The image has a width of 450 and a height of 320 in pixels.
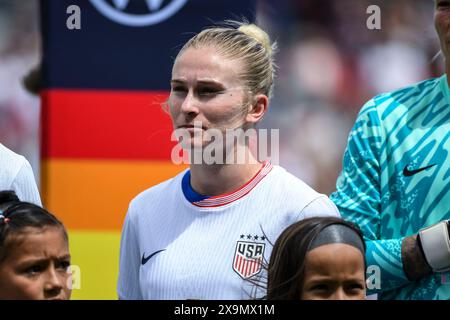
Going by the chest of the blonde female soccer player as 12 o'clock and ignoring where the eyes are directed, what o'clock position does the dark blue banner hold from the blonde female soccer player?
The dark blue banner is roughly at 4 o'clock from the blonde female soccer player.

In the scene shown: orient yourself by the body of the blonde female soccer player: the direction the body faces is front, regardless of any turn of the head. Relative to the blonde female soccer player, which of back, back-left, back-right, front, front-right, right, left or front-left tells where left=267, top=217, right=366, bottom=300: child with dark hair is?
left

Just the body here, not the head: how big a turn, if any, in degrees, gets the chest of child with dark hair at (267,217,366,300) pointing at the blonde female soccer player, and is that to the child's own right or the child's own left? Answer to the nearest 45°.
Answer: approximately 180°

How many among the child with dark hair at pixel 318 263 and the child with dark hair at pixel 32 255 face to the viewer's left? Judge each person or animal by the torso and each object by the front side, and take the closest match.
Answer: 0

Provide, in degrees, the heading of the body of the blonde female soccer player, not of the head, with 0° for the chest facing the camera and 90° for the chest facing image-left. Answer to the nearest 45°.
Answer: approximately 45°

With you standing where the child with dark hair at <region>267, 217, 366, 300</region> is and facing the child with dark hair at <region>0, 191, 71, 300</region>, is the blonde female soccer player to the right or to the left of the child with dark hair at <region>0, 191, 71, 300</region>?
right

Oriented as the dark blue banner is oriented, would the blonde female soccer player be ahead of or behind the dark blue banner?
ahead

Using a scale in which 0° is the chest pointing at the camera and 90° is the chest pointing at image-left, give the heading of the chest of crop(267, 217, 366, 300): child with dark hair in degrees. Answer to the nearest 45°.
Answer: approximately 315°

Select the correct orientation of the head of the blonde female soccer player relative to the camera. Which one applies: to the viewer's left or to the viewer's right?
to the viewer's left

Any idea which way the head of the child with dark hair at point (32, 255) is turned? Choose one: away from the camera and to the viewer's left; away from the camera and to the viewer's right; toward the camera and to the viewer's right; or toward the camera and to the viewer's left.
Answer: toward the camera and to the viewer's right

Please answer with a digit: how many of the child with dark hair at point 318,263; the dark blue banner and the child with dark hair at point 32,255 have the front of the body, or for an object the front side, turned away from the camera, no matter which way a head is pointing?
0

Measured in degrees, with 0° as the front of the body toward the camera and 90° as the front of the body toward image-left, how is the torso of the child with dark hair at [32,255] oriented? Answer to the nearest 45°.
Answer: approximately 315°

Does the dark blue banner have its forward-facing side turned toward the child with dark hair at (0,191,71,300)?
yes

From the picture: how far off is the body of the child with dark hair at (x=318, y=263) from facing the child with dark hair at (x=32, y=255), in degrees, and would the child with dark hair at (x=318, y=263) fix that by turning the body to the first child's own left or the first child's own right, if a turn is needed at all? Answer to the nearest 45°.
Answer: approximately 135° to the first child's own right

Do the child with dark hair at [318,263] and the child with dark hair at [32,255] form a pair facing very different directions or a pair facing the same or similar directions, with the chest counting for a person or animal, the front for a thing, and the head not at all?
same or similar directions

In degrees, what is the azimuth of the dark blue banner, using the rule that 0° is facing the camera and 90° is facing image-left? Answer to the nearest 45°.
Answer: approximately 0°

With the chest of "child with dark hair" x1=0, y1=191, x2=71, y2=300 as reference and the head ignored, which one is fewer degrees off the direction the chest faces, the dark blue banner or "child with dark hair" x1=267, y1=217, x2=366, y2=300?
the child with dark hair
